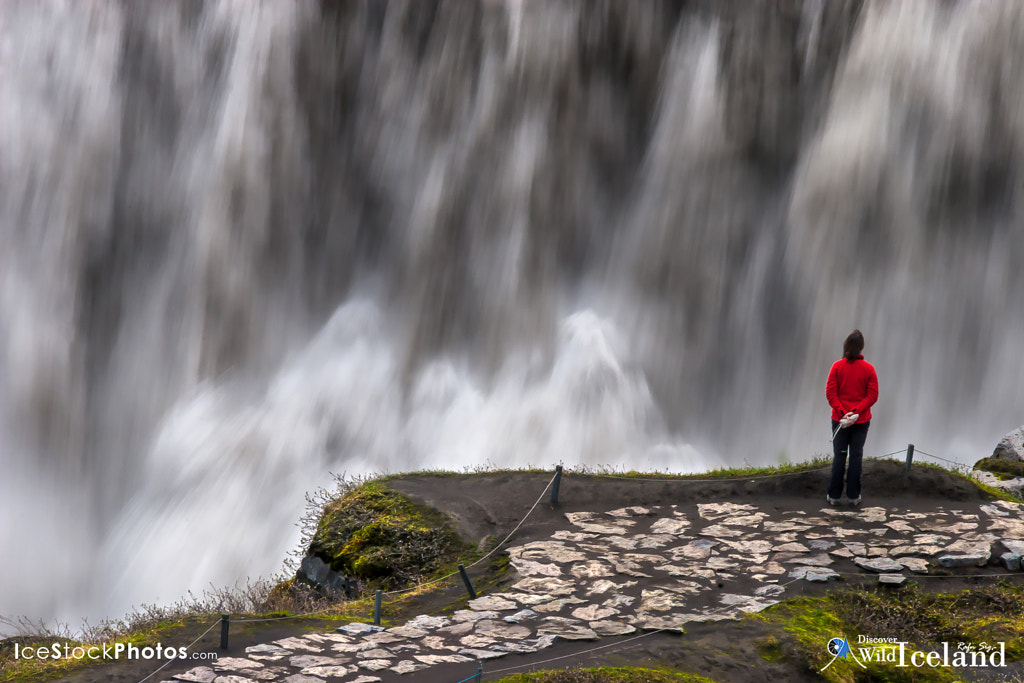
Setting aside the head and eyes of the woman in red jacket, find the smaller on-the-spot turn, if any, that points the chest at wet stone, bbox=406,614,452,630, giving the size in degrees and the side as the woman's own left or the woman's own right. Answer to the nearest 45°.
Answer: approximately 135° to the woman's own left

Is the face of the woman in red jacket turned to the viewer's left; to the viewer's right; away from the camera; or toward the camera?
away from the camera

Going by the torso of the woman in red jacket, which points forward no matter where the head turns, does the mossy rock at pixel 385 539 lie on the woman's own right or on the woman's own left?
on the woman's own left

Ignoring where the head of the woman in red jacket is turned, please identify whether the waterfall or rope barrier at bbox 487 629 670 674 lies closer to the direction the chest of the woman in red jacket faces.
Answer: the waterfall

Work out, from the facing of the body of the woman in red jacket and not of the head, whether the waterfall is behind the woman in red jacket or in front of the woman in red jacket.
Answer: in front

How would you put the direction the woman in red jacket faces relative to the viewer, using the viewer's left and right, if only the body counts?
facing away from the viewer

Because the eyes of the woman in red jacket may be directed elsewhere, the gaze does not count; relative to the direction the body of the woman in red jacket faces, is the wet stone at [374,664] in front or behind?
behind

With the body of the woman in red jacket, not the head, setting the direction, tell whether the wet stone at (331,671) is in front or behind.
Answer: behind
